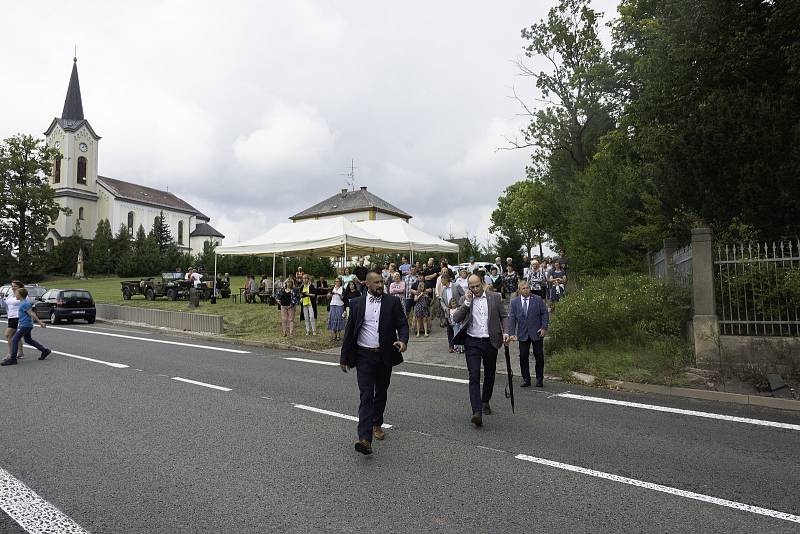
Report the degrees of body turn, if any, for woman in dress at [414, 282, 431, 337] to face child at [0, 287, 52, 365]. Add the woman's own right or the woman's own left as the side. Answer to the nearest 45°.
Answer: approximately 90° to the woman's own right

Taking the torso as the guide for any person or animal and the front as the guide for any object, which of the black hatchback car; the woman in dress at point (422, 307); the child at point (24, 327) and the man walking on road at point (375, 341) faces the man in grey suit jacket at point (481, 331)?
the woman in dress

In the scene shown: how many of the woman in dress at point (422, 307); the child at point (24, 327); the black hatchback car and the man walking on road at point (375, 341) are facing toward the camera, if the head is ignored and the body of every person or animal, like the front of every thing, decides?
2

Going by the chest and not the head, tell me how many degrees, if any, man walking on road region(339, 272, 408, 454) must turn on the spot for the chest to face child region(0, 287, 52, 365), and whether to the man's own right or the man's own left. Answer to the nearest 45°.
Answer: approximately 135° to the man's own right

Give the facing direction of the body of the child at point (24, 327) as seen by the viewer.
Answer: to the viewer's left

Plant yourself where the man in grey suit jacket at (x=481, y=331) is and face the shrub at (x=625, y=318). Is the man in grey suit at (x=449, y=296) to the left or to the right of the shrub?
left

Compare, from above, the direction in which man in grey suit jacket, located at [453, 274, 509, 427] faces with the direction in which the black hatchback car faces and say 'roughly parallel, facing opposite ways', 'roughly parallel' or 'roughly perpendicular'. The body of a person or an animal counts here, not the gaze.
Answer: roughly perpendicular

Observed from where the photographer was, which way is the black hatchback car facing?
facing away from the viewer and to the left of the viewer
